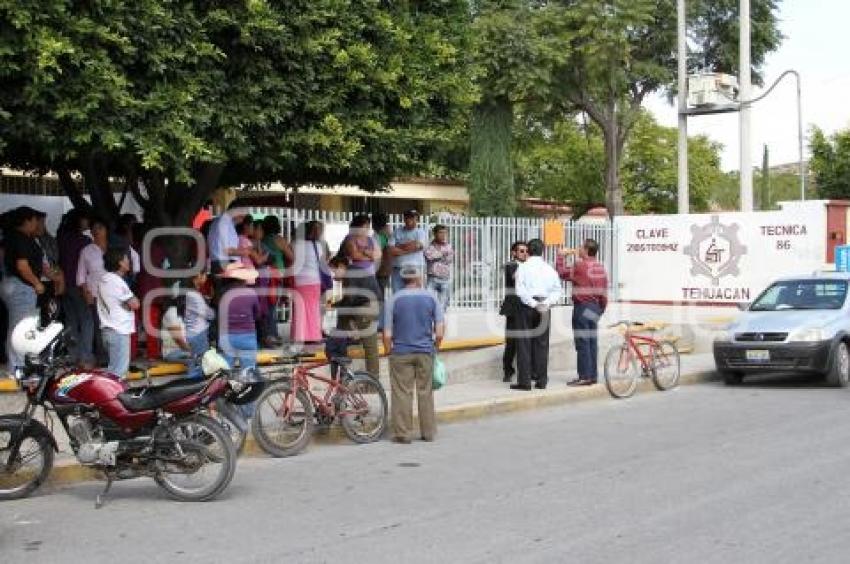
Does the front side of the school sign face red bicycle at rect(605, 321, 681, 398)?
yes

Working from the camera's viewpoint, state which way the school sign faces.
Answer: facing the viewer

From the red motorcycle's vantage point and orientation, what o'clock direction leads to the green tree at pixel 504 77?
The green tree is roughly at 4 o'clock from the red motorcycle.

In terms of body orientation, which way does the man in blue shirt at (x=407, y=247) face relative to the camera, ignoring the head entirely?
toward the camera

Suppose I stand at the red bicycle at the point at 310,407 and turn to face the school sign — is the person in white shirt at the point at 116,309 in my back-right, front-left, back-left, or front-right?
back-left

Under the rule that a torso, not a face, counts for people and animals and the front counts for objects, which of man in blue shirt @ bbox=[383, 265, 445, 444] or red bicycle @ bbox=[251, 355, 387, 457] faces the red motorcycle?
the red bicycle

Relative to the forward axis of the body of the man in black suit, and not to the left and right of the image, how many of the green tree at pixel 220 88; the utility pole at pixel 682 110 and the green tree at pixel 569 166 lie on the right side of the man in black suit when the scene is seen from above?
1

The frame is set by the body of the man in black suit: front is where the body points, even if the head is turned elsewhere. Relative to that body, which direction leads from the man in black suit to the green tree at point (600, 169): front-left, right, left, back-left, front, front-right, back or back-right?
back-left

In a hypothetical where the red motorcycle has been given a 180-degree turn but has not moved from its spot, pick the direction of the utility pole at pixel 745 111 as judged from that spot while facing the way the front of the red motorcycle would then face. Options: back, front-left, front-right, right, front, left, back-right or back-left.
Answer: front-left

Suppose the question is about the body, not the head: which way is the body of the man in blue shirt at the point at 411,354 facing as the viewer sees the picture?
away from the camera

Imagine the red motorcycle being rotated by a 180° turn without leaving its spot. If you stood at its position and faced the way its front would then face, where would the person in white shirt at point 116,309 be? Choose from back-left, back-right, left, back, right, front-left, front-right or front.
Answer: left

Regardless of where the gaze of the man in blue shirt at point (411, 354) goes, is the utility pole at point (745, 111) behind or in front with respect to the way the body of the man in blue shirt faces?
in front

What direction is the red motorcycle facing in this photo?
to the viewer's left

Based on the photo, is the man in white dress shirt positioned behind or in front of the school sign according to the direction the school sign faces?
in front

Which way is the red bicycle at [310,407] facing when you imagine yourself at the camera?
facing the viewer and to the left of the viewer

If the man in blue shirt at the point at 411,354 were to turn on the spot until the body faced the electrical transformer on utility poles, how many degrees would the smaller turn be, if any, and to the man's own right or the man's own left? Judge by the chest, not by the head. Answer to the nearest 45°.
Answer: approximately 45° to the man's own right

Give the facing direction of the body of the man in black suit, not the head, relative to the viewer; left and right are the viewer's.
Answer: facing the viewer and to the right of the viewer

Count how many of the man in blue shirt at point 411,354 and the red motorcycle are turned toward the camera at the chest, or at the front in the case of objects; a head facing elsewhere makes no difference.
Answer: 0
